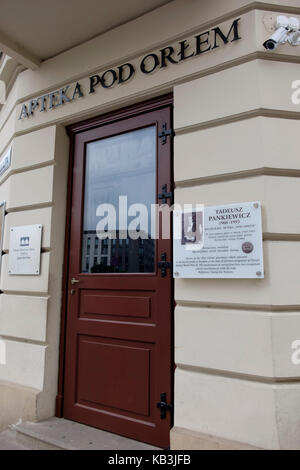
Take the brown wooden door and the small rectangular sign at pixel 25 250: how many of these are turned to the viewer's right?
0

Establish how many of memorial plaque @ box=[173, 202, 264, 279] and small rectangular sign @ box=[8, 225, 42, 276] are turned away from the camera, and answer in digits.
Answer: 0

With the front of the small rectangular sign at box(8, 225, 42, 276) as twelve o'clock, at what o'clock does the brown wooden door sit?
The brown wooden door is roughly at 9 o'clock from the small rectangular sign.

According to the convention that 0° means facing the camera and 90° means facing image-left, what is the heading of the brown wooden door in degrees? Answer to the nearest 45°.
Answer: approximately 45°

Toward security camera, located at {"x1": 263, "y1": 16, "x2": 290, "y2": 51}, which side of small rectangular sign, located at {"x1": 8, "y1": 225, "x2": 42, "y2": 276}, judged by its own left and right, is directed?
left

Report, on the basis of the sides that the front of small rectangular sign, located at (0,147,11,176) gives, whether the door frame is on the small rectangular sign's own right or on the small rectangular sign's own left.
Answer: on the small rectangular sign's own left

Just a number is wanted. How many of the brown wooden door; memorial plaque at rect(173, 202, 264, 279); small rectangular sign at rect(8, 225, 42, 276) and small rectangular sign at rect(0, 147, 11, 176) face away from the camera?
0

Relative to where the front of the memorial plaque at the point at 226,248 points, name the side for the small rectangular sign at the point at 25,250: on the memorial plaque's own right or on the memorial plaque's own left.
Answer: on the memorial plaque's own right

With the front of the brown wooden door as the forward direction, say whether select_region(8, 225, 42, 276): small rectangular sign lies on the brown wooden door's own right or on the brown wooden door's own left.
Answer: on the brown wooden door's own right

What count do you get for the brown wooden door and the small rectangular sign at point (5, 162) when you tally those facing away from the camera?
0

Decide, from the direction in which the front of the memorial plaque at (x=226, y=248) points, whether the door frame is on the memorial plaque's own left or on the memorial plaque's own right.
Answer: on the memorial plaque's own right

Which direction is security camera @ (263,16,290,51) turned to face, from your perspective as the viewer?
facing the viewer and to the left of the viewer
